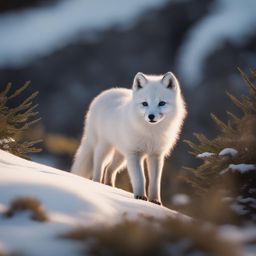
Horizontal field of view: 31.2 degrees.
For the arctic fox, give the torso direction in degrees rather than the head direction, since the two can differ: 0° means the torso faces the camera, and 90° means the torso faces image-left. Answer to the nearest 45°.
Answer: approximately 315°

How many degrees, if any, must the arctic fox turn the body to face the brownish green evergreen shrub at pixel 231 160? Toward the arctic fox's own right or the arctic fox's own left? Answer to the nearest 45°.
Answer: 0° — it already faces it
